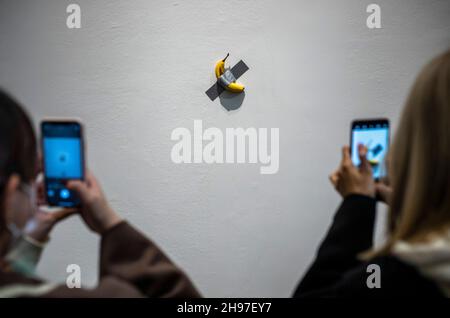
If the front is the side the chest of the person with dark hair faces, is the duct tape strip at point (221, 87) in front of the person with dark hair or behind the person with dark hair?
in front

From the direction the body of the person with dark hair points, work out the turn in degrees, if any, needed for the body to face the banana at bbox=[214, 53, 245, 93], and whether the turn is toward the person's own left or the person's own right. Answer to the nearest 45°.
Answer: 0° — they already face it

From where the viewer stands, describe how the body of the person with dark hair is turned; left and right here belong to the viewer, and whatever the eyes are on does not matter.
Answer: facing away from the viewer and to the right of the viewer

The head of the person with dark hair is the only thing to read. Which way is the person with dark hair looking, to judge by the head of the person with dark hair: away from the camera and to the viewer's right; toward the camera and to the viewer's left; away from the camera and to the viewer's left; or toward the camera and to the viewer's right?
away from the camera and to the viewer's right

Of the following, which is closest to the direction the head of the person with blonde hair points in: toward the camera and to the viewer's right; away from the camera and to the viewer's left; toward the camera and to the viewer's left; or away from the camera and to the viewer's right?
away from the camera and to the viewer's left

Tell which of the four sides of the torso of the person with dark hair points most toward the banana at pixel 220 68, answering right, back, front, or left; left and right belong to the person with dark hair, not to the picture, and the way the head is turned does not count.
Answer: front
